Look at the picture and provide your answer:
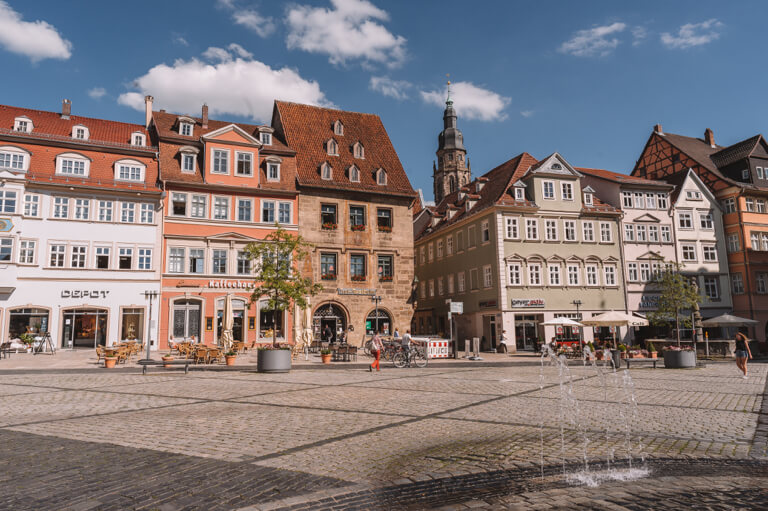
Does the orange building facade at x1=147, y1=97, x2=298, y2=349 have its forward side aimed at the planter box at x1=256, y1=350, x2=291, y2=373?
yes

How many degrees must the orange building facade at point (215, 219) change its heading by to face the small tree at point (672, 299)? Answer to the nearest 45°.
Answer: approximately 90° to its left

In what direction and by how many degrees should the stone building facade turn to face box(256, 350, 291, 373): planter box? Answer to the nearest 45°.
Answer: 0° — it already faces it

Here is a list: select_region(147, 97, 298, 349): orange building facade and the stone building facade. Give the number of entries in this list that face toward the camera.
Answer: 2

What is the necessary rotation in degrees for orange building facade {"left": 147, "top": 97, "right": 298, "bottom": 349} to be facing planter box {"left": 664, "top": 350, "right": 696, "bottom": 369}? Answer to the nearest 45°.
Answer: approximately 45° to its left

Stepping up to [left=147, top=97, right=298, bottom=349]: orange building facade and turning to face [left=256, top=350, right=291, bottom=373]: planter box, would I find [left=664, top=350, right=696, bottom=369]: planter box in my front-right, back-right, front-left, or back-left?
front-left

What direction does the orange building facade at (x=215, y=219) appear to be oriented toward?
toward the camera

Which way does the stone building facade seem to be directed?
toward the camera

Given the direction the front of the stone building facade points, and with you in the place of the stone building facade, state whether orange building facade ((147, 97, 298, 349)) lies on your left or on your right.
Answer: on your right

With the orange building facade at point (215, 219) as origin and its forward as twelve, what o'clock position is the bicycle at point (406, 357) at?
The bicycle is roughly at 11 o'clock from the orange building facade.

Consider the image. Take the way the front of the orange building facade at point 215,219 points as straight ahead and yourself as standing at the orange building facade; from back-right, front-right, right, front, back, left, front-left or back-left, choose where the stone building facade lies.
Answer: left

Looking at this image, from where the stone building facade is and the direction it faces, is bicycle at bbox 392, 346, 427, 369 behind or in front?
in front

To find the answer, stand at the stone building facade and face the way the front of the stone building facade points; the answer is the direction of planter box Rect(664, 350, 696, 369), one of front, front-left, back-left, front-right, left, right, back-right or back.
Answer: front-left

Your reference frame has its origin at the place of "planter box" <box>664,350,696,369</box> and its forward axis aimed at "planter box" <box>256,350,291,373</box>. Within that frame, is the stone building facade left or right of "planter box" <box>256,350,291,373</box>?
right
